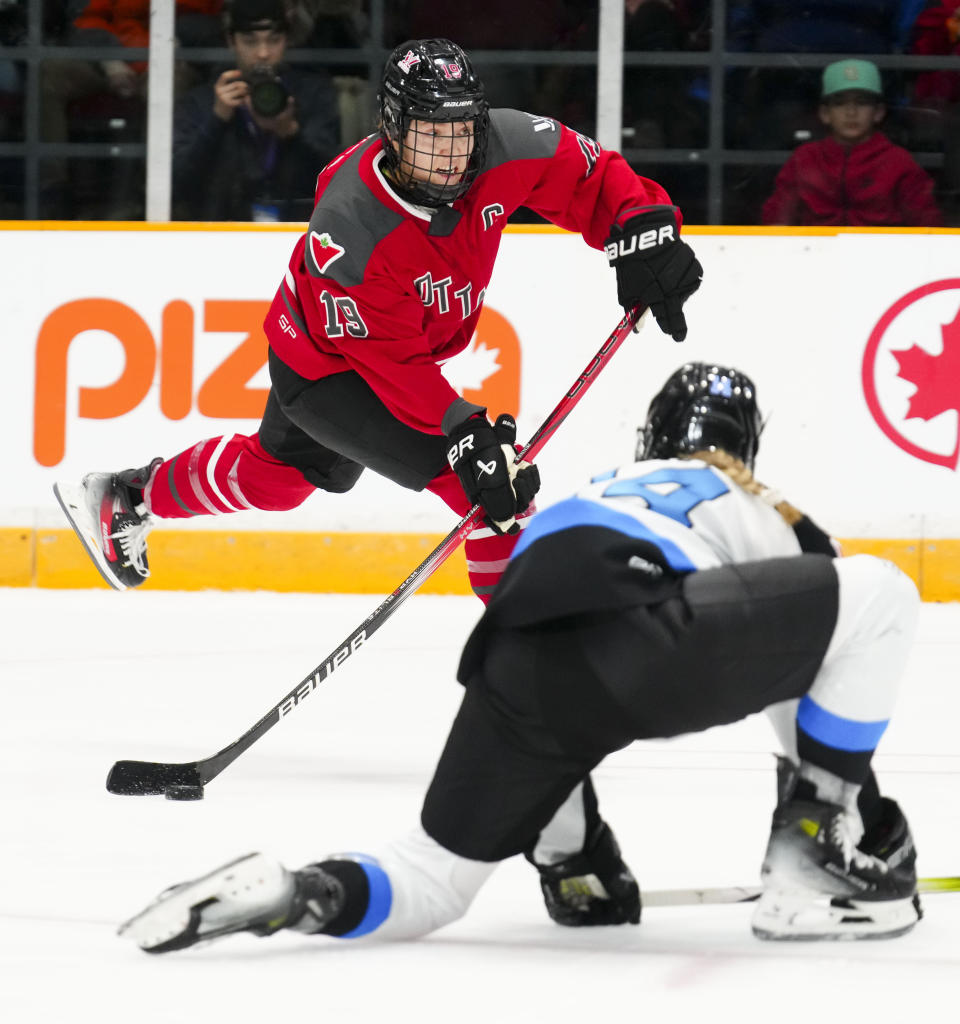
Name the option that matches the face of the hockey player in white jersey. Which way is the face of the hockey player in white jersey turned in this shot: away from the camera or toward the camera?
away from the camera

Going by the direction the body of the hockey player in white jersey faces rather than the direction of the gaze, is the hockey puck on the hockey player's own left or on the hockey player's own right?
on the hockey player's own left

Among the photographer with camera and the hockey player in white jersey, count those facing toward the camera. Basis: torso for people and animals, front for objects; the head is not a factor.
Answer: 1

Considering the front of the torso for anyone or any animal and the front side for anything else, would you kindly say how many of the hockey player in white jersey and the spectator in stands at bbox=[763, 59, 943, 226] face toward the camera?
1

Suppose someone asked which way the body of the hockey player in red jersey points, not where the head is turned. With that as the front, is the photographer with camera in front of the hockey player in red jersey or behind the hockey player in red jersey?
behind

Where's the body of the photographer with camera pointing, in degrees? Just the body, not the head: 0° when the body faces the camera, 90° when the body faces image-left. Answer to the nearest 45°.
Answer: approximately 0°

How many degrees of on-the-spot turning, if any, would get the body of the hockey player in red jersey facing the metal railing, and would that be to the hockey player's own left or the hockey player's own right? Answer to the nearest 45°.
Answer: approximately 135° to the hockey player's own left

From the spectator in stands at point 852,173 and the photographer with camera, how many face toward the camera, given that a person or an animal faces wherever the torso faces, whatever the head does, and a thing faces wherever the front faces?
2

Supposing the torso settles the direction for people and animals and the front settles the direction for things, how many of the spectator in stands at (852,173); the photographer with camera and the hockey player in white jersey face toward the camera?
2

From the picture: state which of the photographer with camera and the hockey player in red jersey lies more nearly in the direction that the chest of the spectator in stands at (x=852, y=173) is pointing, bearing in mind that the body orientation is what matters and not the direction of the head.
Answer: the hockey player in red jersey
